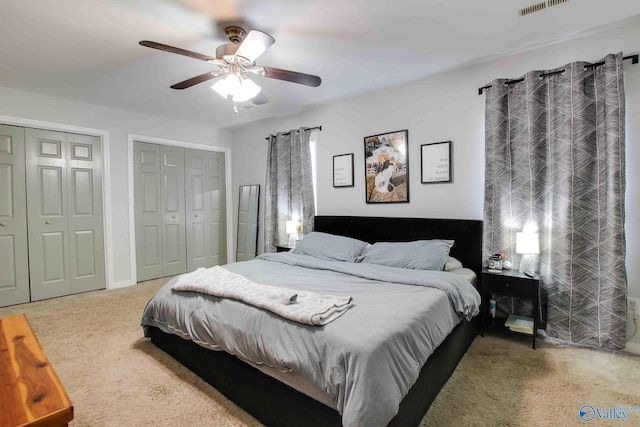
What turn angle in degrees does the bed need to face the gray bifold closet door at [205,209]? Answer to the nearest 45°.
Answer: approximately 90° to its right

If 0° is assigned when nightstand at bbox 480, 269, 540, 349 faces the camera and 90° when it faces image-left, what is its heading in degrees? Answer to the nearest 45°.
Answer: approximately 45°

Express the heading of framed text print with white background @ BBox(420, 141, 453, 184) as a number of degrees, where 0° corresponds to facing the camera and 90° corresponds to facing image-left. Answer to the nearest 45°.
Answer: approximately 45°

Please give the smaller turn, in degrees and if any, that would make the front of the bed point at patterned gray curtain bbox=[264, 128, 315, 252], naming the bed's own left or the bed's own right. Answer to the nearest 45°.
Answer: approximately 135° to the bed's own right

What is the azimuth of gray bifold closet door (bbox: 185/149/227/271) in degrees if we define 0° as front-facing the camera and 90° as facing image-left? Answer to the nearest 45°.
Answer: approximately 315°

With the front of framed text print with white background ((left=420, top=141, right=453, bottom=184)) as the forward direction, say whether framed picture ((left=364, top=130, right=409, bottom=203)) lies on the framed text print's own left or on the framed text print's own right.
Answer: on the framed text print's own right
